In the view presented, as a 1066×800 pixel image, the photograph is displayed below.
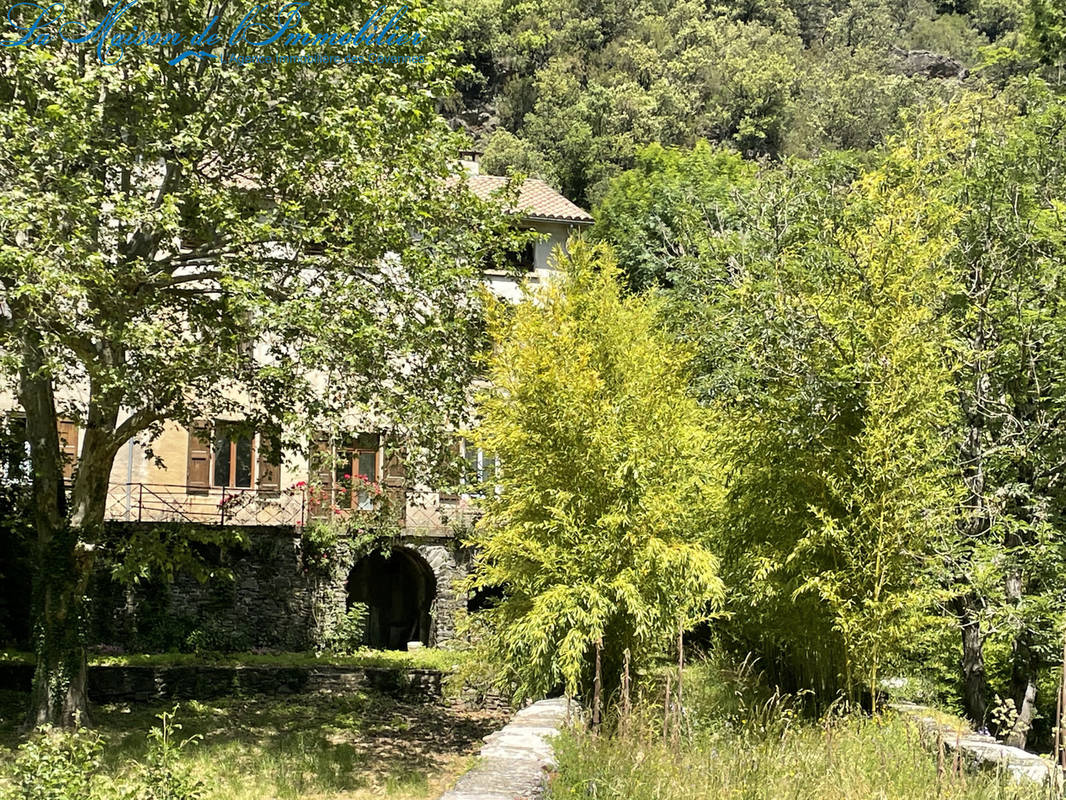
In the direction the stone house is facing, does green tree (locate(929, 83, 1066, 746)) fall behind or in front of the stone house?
in front

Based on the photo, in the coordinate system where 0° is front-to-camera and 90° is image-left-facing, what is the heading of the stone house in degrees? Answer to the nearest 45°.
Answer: approximately 0°

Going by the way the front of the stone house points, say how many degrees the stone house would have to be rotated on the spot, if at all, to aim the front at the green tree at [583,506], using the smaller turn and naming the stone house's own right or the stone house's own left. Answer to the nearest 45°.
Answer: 0° — it already faces it

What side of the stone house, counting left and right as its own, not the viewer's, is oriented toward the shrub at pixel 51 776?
front

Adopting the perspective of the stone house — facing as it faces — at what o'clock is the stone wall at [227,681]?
The stone wall is roughly at 12 o'clock from the stone house.
